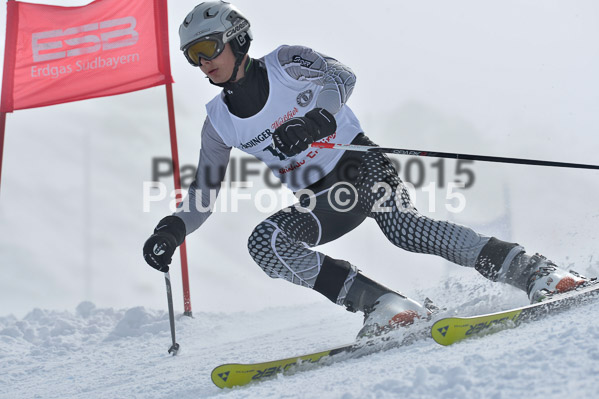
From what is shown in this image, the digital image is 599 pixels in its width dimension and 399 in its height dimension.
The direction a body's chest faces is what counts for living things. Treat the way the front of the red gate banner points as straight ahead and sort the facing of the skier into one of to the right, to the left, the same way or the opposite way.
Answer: to the right

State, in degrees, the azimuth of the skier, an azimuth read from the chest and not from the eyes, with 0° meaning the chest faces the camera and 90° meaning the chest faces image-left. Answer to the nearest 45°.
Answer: approximately 45°

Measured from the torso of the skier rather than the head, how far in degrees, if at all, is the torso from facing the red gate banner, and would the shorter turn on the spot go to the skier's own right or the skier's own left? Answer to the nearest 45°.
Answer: approximately 90° to the skier's own right

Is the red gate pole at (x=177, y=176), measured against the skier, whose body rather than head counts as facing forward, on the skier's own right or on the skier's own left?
on the skier's own right

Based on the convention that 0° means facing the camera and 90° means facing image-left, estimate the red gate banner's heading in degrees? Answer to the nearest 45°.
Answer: approximately 0°
